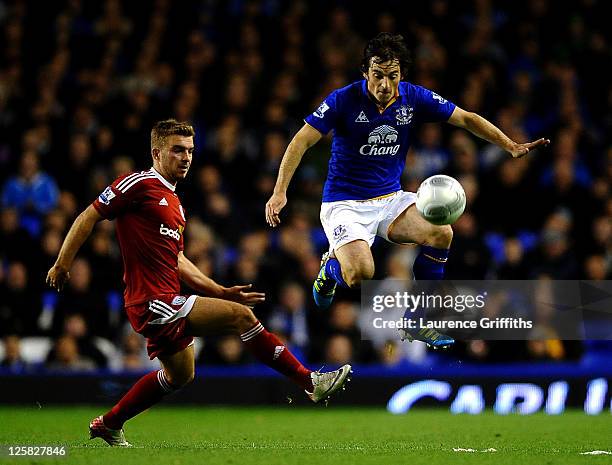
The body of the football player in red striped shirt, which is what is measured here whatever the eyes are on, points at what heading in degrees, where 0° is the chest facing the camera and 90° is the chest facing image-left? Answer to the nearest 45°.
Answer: approximately 315°

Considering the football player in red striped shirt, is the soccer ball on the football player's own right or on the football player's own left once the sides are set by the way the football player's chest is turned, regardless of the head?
on the football player's own left

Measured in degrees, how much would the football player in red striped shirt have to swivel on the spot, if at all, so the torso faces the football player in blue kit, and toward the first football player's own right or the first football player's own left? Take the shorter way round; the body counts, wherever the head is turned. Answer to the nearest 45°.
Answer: approximately 90° to the first football player's own left
